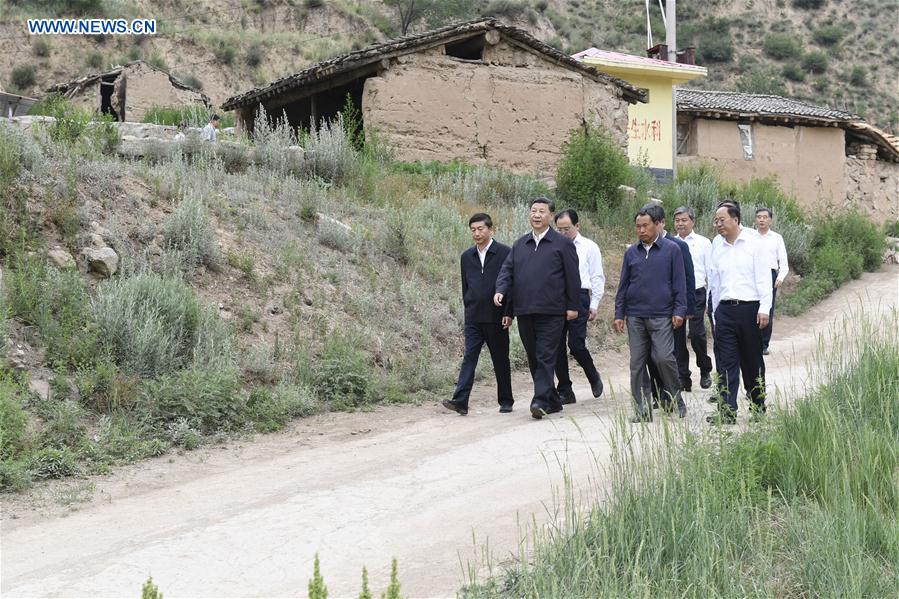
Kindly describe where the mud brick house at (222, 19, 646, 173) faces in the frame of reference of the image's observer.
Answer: facing to the left of the viewer

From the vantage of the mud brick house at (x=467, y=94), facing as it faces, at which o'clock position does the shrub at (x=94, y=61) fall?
The shrub is roughly at 2 o'clock from the mud brick house.

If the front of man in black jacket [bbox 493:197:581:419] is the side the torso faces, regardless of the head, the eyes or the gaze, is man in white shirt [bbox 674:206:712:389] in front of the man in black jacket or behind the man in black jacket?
behind

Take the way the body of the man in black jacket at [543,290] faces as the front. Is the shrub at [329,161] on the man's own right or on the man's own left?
on the man's own right

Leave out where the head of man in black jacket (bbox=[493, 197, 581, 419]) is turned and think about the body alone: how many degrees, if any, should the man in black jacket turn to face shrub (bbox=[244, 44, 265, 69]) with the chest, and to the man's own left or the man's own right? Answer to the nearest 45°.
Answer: approximately 135° to the man's own right

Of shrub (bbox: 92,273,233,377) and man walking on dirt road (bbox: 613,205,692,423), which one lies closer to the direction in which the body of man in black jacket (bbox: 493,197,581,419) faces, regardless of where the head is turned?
the shrub

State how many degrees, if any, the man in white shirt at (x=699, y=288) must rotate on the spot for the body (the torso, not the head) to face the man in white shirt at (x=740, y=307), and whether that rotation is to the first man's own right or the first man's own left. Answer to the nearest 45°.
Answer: approximately 45° to the first man's own left

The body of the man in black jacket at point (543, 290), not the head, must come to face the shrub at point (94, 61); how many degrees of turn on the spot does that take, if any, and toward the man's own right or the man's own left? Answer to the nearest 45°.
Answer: approximately 90° to the man's own right

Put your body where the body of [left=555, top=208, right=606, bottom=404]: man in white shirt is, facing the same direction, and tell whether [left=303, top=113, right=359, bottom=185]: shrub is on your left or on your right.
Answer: on your right
